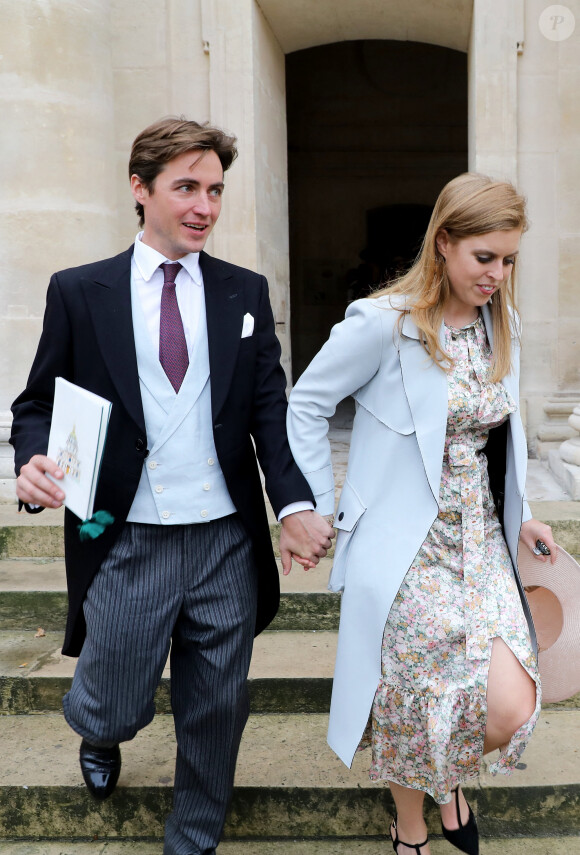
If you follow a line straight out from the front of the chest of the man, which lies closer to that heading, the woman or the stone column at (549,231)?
the woman

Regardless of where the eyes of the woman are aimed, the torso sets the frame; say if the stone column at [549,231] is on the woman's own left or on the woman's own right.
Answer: on the woman's own left

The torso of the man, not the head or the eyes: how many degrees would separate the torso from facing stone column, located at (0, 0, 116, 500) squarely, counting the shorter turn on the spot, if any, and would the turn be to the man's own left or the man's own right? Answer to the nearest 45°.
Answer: approximately 180°

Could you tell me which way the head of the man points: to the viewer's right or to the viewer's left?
to the viewer's right

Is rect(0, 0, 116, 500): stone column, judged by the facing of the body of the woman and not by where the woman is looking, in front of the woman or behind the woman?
behind

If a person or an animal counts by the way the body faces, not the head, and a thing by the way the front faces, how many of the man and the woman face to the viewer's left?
0

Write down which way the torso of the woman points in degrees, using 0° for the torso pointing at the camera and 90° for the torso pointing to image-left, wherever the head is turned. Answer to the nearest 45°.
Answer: approximately 315°

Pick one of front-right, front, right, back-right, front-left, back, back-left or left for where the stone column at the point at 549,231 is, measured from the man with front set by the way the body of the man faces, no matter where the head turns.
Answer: back-left

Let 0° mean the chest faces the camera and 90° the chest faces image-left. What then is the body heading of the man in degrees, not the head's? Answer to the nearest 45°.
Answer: approximately 0°
